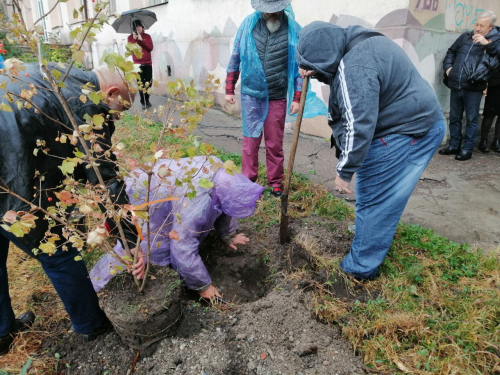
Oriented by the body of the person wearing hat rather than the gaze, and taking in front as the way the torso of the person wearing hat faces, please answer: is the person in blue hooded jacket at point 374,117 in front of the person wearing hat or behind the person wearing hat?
in front

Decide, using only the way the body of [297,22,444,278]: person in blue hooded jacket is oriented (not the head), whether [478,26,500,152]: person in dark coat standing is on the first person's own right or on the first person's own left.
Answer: on the first person's own right

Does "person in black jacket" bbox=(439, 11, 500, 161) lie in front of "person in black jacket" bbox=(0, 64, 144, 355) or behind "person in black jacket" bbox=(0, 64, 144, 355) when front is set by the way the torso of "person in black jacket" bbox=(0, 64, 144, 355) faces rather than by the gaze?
in front

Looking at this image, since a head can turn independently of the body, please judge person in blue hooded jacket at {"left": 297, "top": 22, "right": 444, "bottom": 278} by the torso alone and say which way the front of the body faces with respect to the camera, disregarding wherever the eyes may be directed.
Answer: to the viewer's left

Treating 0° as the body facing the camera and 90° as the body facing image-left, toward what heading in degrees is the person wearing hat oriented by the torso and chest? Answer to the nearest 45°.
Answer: approximately 0°

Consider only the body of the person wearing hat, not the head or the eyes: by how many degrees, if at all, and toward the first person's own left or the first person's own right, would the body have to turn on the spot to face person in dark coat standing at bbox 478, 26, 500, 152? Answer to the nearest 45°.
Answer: approximately 135° to the first person's own left

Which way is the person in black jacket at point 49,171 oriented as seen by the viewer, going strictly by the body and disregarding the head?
to the viewer's right

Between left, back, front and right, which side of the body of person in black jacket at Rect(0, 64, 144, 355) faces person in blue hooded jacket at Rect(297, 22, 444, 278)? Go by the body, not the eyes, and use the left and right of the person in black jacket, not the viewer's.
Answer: front

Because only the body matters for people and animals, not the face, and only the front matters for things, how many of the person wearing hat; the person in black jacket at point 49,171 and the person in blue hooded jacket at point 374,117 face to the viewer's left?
1

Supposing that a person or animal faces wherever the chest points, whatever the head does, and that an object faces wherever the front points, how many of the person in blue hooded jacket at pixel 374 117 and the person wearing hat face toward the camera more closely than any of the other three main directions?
1

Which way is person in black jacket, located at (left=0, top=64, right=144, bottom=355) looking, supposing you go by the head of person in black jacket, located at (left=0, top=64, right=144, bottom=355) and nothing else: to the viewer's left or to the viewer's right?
to the viewer's right

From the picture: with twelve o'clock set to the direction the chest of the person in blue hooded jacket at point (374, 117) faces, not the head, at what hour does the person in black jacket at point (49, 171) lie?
The person in black jacket is roughly at 11 o'clock from the person in blue hooded jacket.

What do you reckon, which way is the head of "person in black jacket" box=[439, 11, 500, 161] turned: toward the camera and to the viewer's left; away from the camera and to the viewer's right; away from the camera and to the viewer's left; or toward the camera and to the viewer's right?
toward the camera and to the viewer's left
